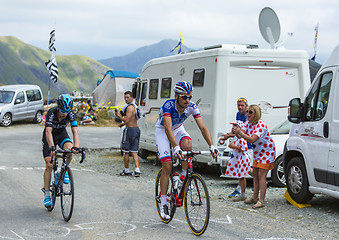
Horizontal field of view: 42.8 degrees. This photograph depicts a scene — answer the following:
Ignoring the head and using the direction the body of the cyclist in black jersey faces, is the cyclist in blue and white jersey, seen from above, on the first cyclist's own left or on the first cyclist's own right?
on the first cyclist's own left

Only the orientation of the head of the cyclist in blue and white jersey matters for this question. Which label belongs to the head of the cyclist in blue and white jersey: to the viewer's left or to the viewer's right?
to the viewer's right

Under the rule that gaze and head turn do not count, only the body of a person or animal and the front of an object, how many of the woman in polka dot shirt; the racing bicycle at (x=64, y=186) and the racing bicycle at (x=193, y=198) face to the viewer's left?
1

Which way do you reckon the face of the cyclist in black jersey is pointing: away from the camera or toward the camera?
toward the camera

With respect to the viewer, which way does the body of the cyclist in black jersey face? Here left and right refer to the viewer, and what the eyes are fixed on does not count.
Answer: facing the viewer

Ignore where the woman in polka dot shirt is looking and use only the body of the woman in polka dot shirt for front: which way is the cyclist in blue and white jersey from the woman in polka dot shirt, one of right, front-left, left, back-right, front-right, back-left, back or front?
front-left

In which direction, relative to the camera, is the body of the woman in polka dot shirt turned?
to the viewer's left

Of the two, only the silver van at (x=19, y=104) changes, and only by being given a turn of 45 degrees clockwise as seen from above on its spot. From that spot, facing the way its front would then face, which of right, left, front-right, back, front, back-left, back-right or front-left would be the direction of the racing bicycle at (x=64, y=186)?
left

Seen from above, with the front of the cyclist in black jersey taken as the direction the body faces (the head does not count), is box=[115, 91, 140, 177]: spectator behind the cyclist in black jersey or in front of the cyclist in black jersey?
behind

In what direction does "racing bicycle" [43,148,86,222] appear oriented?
toward the camera

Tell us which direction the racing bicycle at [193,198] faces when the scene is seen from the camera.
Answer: facing the viewer and to the right of the viewer

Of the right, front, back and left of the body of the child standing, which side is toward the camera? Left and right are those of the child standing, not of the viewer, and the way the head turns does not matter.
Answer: left

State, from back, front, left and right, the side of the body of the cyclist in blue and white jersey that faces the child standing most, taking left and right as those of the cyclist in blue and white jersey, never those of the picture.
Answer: left
